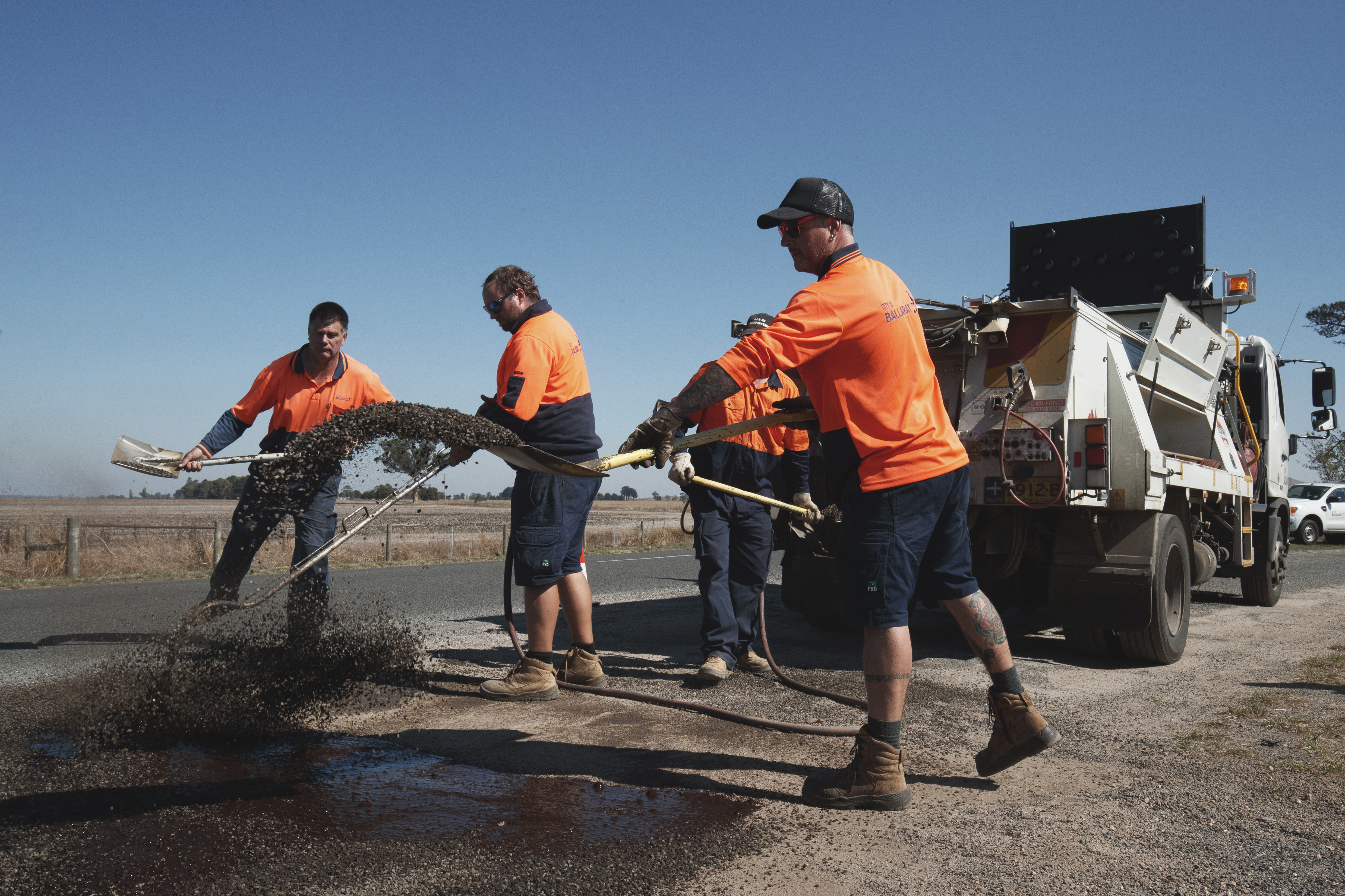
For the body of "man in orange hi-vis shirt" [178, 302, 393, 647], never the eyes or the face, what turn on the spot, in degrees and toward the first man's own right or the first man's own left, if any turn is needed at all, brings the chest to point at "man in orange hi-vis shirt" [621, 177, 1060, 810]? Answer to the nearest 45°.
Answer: approximately 45° to the first man's own left

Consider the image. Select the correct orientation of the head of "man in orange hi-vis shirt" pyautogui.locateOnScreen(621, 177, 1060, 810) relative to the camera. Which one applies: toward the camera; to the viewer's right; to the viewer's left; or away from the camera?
to the viewer's left

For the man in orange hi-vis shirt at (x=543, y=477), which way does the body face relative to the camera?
to the viewer's left

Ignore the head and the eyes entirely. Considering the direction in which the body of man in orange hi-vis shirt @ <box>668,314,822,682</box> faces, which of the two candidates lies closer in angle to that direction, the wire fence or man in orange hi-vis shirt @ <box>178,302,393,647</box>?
the man in orange hi-vis shirt

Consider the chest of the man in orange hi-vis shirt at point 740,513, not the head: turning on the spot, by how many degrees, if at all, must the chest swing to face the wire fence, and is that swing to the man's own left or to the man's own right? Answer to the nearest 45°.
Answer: approximately 135° to the man's own right

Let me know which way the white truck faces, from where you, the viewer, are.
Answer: facing away from the viewer and to the right of the viewer

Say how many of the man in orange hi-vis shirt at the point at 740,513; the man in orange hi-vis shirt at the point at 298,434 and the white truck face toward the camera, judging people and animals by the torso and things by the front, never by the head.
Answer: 2
